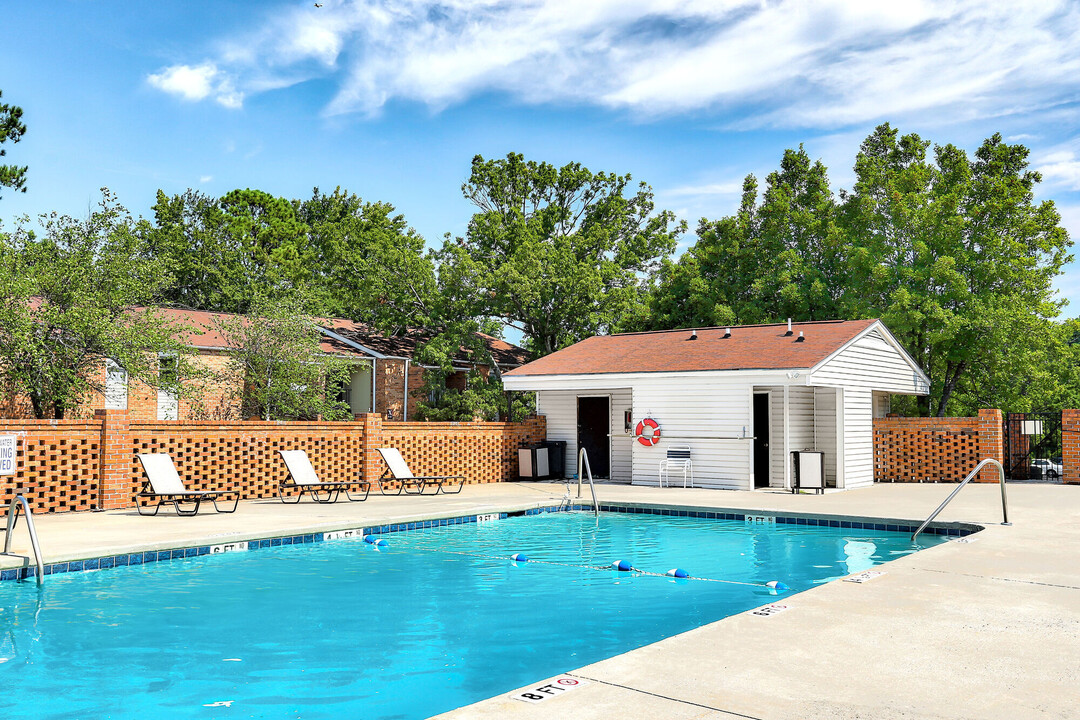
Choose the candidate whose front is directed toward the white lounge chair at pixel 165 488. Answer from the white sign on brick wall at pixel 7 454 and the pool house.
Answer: the pool house

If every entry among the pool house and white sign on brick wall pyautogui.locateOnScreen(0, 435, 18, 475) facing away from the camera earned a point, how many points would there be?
0

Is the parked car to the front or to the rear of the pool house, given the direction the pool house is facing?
to the rear

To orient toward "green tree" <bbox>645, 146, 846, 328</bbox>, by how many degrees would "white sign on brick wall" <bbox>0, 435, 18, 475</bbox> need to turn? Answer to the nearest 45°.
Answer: approximately 90° to its left

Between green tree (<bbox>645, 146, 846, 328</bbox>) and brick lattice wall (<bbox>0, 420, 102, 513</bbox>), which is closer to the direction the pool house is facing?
the brick lattice wall

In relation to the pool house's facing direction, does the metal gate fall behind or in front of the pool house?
behind

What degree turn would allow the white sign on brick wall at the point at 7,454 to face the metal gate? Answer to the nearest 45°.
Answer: approximately 45° to its left

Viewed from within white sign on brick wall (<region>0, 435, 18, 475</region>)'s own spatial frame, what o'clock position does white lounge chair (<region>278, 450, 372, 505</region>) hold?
The white lounge chair is roughly at 9 o'clock from the white sign on brick wall.

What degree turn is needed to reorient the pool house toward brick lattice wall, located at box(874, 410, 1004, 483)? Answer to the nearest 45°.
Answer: approximately 135° to its left

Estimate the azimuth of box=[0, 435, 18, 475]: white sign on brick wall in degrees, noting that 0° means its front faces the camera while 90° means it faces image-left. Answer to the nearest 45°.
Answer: approximately 315°

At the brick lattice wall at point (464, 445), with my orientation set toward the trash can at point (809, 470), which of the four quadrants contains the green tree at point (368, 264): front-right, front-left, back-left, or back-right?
back-left

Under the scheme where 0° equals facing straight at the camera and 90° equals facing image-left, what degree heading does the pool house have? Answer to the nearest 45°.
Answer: approximately 45°
